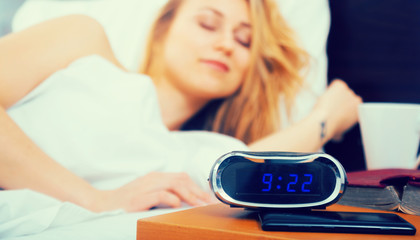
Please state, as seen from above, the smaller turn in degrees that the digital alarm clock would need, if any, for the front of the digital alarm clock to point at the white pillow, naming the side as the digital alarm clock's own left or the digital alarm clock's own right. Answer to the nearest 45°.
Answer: approximately 135° to the digital alarm clock's own right

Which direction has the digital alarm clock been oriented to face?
toward the camera
